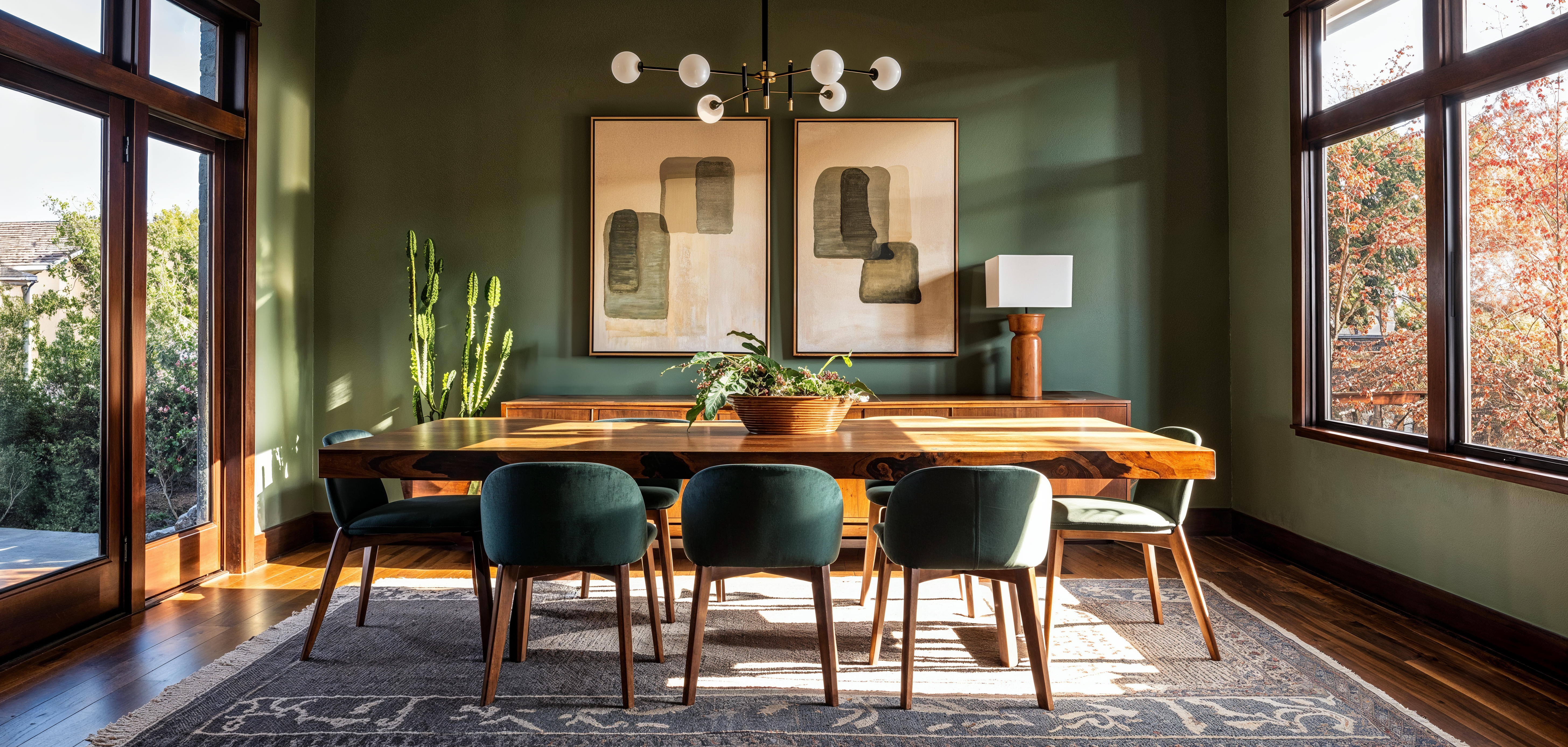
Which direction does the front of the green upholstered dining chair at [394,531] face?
to the viewer's right

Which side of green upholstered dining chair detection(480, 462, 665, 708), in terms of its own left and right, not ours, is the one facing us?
back

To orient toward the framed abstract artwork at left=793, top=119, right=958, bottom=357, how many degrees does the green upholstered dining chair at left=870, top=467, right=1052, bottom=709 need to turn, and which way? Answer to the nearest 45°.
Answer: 0° — it already faces it

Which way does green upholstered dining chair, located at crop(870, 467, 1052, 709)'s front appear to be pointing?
away from the camera

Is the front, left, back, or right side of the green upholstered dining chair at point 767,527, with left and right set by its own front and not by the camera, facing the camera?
back

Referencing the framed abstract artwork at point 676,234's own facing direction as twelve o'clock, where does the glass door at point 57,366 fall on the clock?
The glass door is roughly at 2 o'clock from the framed abstract artwork.

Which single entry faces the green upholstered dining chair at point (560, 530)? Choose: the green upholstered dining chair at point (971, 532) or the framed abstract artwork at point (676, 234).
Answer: the framed abstract artwork

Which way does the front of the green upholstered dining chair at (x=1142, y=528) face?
to the viewer's left

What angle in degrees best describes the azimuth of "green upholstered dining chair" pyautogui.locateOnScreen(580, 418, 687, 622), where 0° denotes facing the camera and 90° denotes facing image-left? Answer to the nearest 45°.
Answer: approximately 0°
